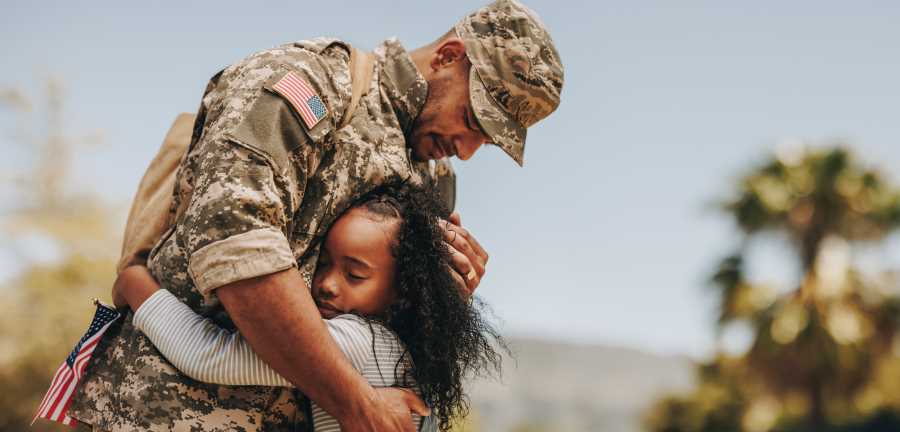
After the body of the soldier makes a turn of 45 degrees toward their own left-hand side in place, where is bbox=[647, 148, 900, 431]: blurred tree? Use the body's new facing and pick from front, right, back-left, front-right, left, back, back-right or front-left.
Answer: front

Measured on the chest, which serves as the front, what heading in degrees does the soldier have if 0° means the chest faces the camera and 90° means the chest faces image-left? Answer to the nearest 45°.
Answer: approximately 270°

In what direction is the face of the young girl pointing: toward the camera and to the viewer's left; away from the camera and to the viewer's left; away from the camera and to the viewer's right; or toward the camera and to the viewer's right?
toward the camera and to the viewer's left
